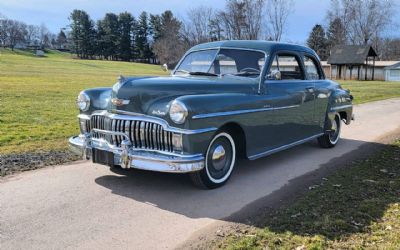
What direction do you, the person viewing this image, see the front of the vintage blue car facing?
facing the viewer and to the left of the viewer

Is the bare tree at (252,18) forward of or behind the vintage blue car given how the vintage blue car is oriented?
behind

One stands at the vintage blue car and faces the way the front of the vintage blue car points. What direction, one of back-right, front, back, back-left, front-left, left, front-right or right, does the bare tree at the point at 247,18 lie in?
back-right
